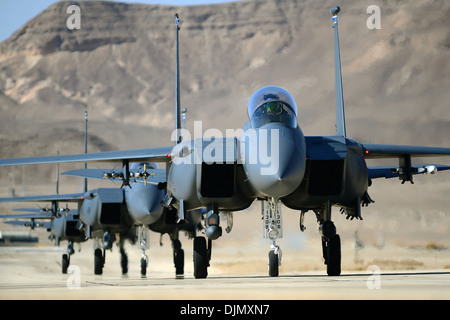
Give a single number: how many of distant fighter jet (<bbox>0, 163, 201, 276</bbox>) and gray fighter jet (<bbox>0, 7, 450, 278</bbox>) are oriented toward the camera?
2

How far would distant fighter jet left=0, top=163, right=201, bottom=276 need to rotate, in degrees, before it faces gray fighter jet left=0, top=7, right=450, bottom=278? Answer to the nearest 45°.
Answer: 0° — it already faces it

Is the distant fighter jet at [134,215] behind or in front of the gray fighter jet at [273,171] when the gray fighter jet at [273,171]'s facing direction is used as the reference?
behind

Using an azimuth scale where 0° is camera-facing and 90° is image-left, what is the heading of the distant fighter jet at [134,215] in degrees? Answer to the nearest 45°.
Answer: approximately 0°
